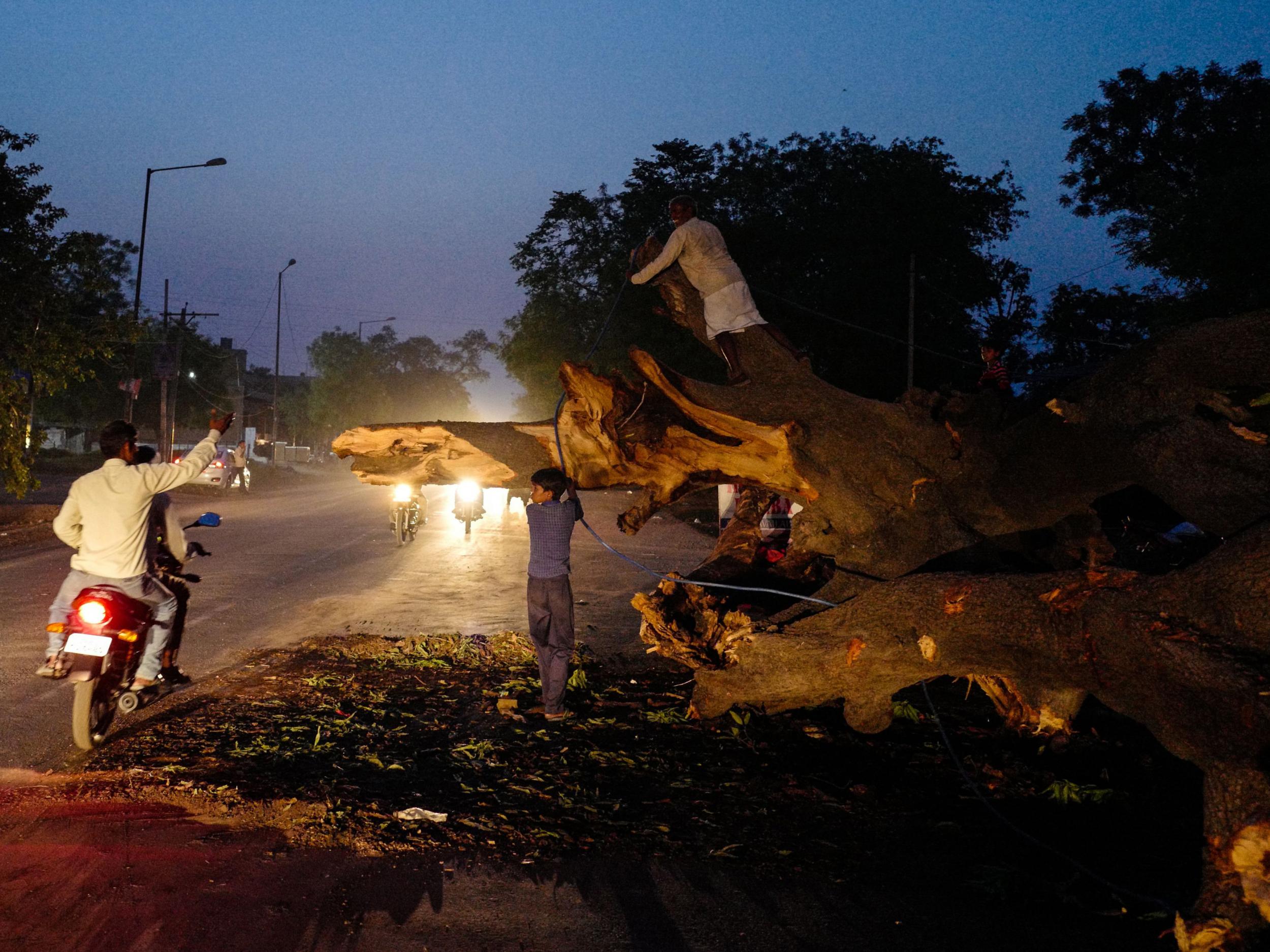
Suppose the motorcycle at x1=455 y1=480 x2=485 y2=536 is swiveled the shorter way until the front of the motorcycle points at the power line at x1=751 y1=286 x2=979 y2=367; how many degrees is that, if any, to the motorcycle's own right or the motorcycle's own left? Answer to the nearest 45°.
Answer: approximately 45° to the motorcycle's own left

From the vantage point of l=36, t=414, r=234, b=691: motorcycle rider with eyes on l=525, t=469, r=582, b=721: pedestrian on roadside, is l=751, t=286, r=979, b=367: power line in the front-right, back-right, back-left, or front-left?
front-left

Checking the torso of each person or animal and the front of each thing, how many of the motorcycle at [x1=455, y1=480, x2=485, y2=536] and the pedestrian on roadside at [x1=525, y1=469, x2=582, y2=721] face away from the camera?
1

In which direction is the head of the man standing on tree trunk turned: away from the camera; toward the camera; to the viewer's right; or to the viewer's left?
to the viewer's left

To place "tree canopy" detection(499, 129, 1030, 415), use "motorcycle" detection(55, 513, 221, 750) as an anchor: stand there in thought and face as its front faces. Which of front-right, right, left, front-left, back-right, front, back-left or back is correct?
front

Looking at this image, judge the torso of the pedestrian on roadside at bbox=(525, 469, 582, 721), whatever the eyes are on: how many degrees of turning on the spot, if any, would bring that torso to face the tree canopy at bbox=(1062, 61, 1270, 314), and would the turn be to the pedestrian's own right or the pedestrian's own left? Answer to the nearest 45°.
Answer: approximately 45° to the pedestrian's own right

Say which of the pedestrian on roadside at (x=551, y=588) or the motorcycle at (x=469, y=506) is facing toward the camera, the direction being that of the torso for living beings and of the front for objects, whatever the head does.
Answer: the motorcycle

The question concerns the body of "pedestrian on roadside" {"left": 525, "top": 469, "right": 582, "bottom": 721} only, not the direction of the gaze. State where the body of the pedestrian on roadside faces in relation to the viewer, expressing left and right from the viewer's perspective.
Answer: facing away from the viewer

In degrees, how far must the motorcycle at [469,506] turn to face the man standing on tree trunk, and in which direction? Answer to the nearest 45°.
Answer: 0° — it already faces them

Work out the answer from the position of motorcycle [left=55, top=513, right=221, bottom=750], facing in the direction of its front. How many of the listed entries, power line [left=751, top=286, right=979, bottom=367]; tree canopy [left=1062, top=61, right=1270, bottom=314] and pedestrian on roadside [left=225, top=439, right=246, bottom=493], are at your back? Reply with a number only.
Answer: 0

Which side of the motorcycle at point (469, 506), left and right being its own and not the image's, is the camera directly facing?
front

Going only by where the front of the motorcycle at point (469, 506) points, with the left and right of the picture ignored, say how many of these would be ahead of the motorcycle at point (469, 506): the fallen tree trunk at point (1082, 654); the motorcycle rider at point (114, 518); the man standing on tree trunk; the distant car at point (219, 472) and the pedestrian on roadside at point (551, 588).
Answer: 4

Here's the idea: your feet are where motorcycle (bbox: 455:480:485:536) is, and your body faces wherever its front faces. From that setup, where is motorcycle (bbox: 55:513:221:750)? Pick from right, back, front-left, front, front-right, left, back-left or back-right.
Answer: front

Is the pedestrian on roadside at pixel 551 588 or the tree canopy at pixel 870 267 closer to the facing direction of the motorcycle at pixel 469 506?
the pedestrian on roadside

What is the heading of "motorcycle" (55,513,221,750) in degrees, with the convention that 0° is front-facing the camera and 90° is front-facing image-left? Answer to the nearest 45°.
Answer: approximately 225°

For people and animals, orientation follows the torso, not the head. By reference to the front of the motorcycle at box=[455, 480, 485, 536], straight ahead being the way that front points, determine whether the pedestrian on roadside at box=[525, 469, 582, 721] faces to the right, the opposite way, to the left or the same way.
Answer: the opposite way

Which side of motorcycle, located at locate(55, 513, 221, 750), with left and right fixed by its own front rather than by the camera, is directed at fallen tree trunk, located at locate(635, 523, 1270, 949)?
right
